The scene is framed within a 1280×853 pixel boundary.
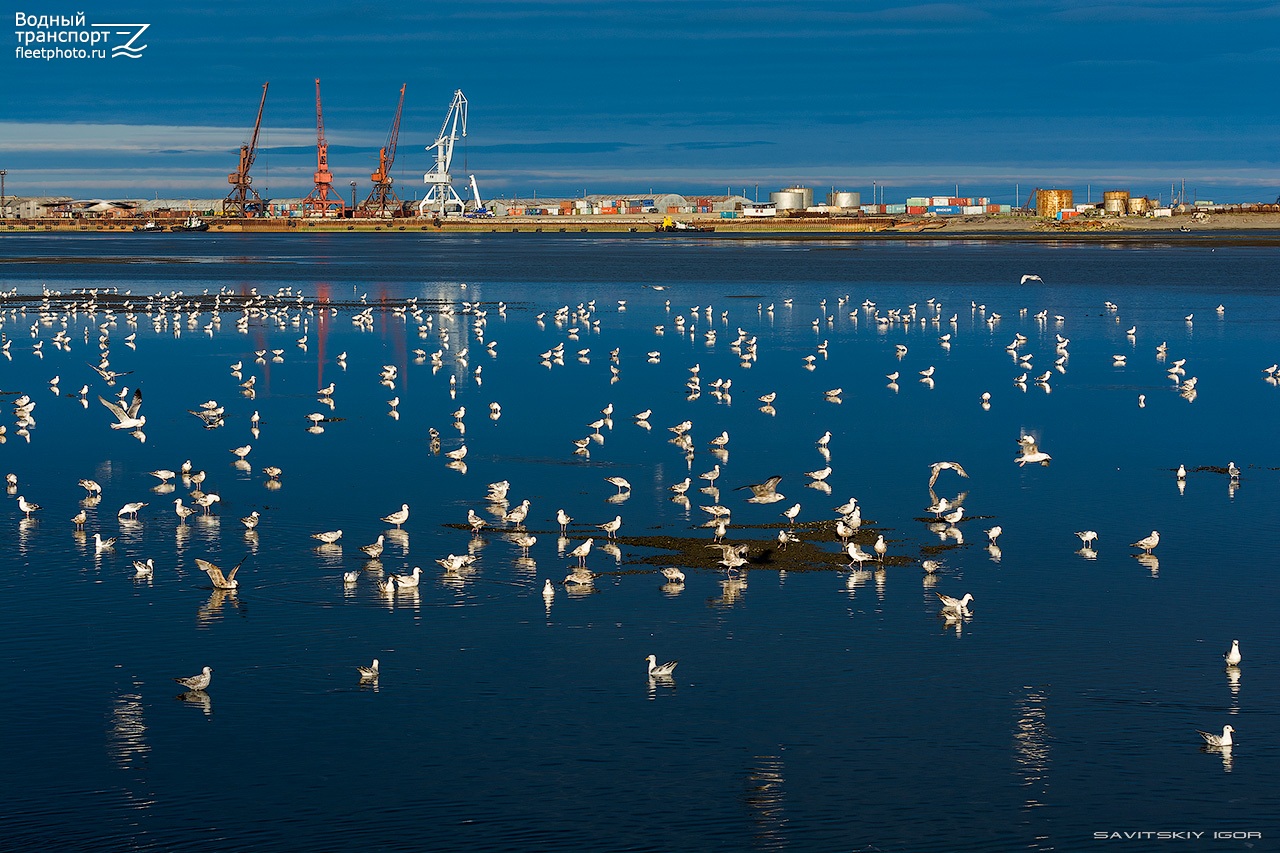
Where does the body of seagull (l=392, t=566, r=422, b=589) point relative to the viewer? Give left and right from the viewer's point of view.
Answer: facing to the right of the viewer

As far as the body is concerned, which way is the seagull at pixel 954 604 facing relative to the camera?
to the viewer's right

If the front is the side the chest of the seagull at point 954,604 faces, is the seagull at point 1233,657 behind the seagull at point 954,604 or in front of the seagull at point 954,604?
in front

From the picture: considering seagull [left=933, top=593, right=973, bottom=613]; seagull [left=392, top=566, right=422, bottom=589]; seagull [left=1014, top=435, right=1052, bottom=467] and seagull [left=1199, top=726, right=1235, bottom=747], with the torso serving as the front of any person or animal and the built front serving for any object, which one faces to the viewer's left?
seagull [left=1014, top=435, right=1052, bottom=467]

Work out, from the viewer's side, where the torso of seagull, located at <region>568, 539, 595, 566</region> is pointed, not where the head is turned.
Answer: to the viewer's right
